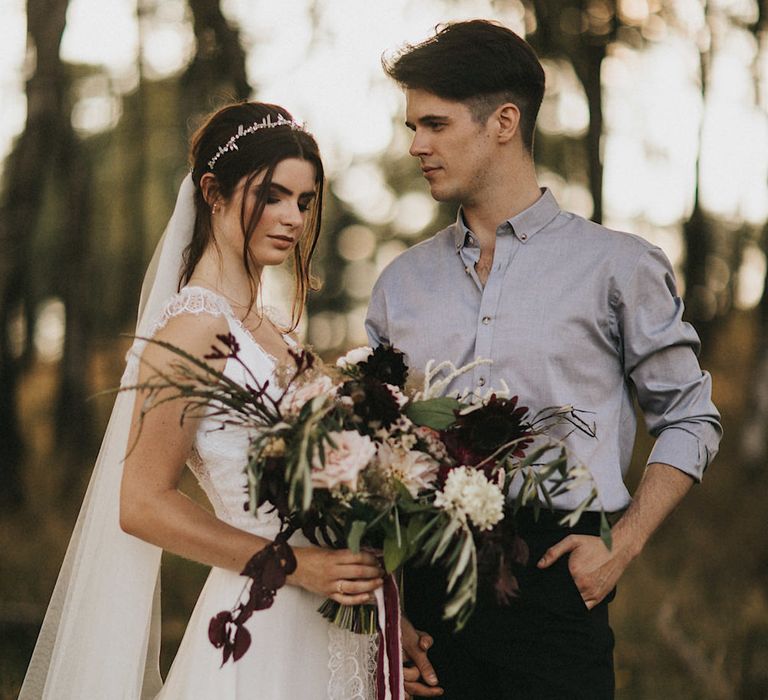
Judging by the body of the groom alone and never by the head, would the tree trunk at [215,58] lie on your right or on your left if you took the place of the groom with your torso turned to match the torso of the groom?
on your right

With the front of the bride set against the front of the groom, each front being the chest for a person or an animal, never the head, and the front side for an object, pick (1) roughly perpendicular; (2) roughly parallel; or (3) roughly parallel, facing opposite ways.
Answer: roughly perpendicular

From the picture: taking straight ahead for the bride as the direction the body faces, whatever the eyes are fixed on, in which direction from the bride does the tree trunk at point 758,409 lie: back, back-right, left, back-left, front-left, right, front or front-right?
left

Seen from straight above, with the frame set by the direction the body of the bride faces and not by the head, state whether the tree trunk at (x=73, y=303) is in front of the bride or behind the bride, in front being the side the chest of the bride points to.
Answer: behind

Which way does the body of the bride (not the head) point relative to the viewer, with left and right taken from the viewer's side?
facing the viewer and to the right of the viewer

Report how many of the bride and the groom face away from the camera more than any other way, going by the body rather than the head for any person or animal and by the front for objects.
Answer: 0

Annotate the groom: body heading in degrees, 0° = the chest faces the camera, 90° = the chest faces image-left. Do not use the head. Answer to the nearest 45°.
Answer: approximately 45°

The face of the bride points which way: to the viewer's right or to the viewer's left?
to the viewer's right

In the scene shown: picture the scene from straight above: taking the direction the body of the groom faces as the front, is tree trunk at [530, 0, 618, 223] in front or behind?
behind
